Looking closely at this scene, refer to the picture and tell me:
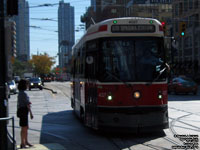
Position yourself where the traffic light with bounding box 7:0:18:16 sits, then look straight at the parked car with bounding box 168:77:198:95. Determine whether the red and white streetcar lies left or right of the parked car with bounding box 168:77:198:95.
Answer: right

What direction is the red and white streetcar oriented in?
toward the camera

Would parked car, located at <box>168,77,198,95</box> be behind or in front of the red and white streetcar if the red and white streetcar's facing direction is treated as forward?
behind

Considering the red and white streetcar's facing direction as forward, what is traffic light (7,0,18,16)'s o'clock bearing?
The traffic light is roughly at 2 o'clock from the red and white streetcar.

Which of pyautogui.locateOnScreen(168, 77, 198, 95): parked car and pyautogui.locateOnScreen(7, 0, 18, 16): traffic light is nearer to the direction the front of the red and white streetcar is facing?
the traffic light
